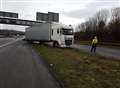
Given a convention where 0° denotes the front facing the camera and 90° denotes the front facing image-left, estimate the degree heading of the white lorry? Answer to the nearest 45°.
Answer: approximately 315°
